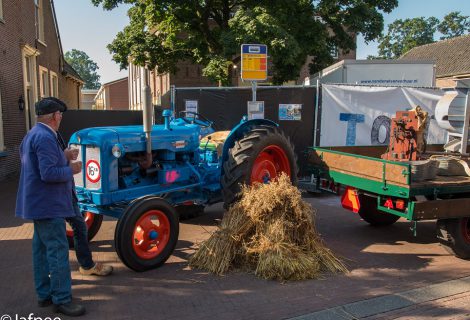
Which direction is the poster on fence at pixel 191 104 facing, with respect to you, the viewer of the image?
facing the viewer

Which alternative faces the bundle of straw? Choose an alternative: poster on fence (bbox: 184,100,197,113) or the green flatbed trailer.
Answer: the poster on fence

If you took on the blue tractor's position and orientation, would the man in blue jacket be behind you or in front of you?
in front

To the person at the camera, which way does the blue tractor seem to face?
facing the viewer and to the left of the viewer

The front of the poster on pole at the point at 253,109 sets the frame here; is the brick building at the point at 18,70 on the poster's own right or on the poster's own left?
on the poster's own right

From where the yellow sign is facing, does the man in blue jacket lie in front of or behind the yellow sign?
in front

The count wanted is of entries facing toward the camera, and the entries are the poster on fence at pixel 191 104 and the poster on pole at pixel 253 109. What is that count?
2

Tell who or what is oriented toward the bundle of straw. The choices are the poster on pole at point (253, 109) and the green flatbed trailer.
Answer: the poster on pole

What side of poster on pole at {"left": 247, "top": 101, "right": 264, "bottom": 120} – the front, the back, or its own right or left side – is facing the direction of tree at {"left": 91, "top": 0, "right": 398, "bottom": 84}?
back

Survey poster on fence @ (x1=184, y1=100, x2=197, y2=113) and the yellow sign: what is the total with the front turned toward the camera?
2

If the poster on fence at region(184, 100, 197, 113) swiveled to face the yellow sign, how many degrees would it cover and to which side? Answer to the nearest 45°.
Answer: approximately 45° to its left

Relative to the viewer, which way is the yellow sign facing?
toward the camera

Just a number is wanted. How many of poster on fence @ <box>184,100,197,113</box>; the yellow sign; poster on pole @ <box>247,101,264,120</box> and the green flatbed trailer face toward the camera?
3
